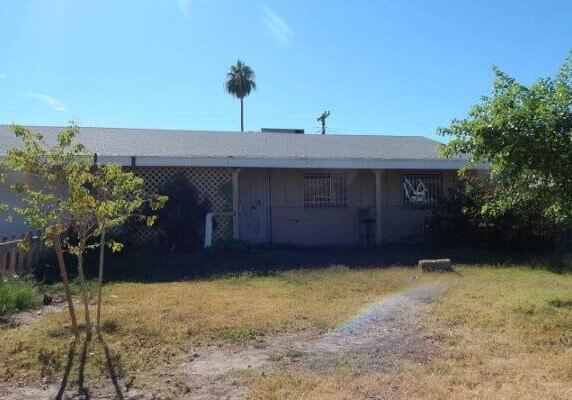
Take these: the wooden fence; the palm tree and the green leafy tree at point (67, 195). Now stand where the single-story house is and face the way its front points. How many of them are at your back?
1

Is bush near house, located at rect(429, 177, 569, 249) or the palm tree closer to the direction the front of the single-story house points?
the bush near house

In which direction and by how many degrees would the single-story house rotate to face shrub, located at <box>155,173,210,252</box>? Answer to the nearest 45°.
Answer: approximately 45° to its right

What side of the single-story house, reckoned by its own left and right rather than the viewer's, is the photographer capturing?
front

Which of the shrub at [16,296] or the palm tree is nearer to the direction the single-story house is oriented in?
the shrub

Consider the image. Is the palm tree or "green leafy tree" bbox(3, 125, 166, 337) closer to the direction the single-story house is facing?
the green leafy tree

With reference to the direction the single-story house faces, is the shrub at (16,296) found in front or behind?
in front

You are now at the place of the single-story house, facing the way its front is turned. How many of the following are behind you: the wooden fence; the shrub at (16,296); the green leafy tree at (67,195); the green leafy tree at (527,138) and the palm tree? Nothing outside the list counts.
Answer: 1

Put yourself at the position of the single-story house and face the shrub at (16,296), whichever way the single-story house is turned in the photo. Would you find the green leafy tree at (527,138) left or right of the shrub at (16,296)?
left

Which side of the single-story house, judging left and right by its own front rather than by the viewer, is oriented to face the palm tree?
back

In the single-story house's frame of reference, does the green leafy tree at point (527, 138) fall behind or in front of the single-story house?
in front

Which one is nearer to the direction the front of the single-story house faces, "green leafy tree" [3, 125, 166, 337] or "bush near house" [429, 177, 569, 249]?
the green leafy tree

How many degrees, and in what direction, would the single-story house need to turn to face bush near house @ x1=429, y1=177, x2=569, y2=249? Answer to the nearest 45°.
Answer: approximately 90° to its left
